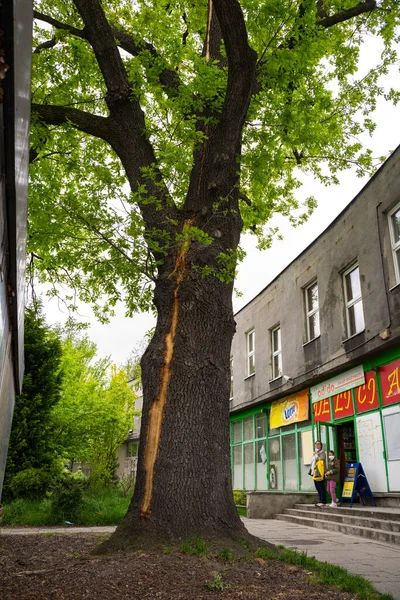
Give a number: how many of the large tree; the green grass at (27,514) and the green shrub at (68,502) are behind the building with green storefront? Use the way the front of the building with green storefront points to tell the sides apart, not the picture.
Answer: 0

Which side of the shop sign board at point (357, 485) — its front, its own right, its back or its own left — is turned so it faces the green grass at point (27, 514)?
front

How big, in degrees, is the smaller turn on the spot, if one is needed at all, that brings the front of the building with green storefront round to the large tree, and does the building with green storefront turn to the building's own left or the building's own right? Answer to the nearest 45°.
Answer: approximately 45° to the building's own left

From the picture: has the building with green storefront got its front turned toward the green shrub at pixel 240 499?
no

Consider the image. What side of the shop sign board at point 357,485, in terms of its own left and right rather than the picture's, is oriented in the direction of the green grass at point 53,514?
front

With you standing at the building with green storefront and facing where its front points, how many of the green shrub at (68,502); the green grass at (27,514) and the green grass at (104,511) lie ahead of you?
3

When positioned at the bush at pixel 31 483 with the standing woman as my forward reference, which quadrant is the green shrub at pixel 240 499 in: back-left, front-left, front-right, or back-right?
front-left

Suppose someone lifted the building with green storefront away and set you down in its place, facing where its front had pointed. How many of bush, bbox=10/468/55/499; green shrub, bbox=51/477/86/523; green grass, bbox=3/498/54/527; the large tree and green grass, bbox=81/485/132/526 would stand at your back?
0

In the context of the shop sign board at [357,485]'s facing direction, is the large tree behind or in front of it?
in front

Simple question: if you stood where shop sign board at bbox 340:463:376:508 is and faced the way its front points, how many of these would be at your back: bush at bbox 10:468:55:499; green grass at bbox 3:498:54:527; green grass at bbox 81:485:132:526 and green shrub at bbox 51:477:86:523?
0

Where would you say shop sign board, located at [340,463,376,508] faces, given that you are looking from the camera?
facing the viewer and to the left of the viewer

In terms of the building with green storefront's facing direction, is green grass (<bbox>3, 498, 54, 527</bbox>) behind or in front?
in front

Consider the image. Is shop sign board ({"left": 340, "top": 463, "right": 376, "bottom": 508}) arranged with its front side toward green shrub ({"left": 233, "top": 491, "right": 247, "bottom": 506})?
no

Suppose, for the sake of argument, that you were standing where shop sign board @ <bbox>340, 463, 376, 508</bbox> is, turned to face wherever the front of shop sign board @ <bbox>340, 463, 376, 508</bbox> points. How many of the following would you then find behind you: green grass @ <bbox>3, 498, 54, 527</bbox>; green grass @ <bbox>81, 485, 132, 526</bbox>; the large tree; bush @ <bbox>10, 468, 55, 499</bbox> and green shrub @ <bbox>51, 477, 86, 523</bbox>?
0
